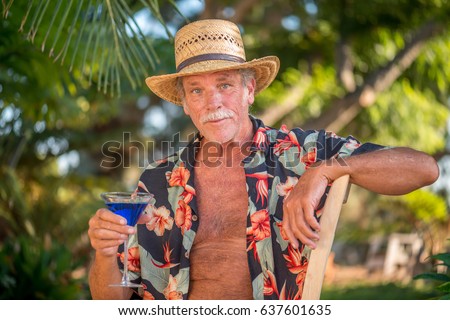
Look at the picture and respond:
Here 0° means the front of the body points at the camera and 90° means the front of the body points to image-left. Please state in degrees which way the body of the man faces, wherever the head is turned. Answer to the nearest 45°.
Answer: approximately 0°
